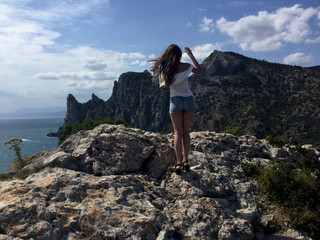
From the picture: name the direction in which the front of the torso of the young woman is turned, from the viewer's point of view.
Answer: away from the camera

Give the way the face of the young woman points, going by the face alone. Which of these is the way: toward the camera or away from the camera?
away from the camera
